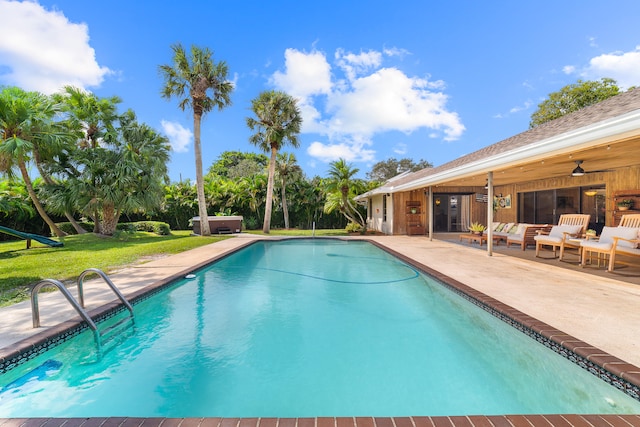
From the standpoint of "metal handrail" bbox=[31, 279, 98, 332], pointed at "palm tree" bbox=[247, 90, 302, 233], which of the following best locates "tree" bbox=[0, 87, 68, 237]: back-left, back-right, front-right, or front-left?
front-left

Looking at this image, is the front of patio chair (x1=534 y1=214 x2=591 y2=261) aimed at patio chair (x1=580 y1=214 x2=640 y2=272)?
no

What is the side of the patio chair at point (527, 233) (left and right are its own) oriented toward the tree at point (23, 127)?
front

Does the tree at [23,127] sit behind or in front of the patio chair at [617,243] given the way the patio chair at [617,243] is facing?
in front

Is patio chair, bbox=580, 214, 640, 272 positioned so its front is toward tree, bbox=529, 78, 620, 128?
no

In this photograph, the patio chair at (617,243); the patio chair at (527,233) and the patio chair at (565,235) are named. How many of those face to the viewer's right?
0

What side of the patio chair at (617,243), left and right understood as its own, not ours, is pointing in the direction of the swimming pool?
front

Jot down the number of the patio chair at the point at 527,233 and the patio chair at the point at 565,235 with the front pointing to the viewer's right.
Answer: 0

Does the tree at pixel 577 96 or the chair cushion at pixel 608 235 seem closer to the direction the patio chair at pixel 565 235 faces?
the chair cushion

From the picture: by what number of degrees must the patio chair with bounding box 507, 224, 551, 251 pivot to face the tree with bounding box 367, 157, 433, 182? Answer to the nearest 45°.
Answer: approximately 90° to its right

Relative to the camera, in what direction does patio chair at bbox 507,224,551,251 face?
facing the viewer and to the left of the viewer

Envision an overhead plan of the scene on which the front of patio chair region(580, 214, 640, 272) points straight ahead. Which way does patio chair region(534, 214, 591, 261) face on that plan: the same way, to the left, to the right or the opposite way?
the same way

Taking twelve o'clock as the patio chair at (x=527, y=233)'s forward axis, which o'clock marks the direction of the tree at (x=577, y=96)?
The tree is roughly at 5 o'clock from the patio chair.

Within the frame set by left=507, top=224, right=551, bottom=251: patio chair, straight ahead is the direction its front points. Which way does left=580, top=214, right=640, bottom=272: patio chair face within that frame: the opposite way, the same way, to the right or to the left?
the same way

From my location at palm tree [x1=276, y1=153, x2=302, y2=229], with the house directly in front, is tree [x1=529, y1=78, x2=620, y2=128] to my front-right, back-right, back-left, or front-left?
front-left

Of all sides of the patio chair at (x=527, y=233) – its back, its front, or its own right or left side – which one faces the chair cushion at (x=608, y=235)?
left
